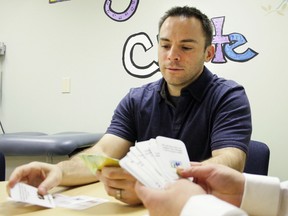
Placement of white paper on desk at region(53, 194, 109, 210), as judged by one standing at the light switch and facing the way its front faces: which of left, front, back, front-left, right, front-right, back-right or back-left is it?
front

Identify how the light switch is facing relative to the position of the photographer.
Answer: facing the viewer

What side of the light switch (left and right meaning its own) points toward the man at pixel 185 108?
front

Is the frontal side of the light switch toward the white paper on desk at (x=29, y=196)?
yes

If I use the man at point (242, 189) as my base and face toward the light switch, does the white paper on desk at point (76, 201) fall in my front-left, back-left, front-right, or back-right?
front-left

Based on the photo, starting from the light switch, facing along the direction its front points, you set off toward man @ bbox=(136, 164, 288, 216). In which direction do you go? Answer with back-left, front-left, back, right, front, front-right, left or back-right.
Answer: front

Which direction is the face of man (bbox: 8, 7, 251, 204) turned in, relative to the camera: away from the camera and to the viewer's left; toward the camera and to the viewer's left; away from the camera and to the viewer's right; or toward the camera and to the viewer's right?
toward the camera and to the viewer's left
